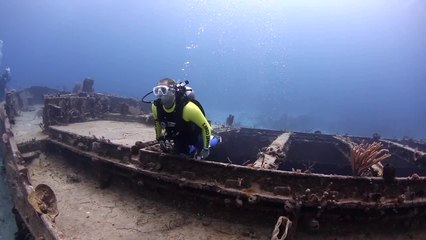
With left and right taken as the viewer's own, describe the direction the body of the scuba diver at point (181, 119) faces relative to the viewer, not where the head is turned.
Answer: facing the viewer and to the left of the viewer
